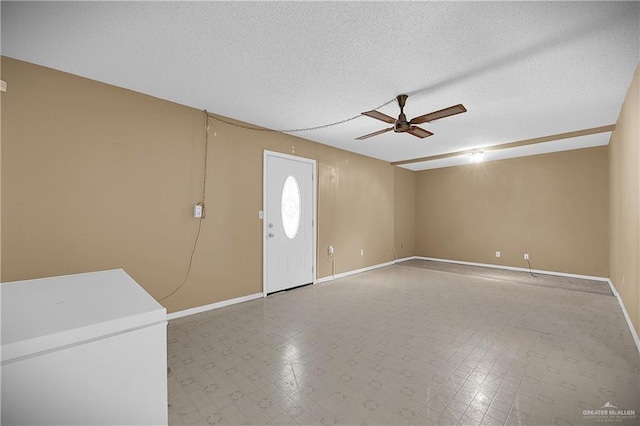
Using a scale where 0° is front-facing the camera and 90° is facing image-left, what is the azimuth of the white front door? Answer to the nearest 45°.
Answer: approximately 315°

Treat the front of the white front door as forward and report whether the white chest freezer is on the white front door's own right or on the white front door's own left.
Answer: on the white front door's own right
